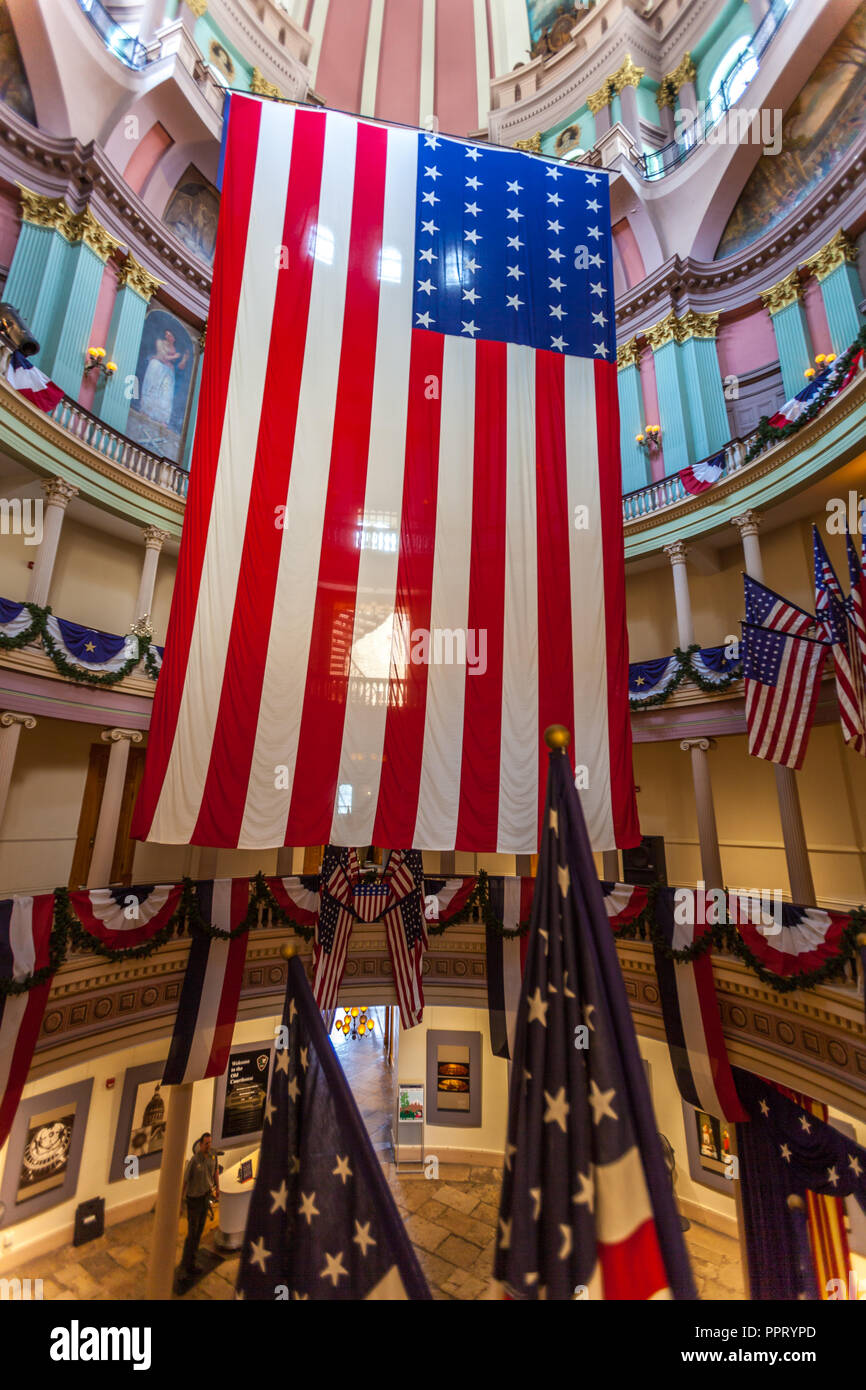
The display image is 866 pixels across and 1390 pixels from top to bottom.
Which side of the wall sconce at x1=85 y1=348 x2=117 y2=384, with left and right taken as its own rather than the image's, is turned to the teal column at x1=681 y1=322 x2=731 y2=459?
front

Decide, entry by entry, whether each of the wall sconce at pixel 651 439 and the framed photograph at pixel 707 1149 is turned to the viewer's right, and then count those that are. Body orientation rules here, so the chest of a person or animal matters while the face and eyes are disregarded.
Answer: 0

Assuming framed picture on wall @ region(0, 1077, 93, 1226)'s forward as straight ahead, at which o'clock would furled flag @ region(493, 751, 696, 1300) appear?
The furled flag is roughly at 1 o'clock from the framed picture on wall.

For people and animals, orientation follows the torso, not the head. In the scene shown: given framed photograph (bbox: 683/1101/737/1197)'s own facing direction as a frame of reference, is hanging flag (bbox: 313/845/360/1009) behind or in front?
in front

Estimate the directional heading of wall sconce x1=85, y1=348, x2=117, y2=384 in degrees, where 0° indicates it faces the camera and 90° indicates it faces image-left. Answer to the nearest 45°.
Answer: approximately 315°

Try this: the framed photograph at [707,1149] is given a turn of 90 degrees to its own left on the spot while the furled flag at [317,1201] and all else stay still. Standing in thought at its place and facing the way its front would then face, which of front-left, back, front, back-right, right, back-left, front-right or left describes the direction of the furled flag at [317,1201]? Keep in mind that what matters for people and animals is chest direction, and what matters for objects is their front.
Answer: front-right

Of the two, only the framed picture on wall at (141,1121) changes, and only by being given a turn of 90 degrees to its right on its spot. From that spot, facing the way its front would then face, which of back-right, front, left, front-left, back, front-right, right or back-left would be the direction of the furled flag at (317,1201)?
front-left

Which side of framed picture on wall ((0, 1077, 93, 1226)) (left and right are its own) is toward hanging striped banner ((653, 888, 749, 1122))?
front

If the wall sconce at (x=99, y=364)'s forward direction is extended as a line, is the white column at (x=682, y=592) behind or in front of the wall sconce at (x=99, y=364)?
in front

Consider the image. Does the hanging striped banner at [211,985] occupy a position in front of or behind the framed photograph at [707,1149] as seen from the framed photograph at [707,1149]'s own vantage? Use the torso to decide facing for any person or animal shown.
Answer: in front
